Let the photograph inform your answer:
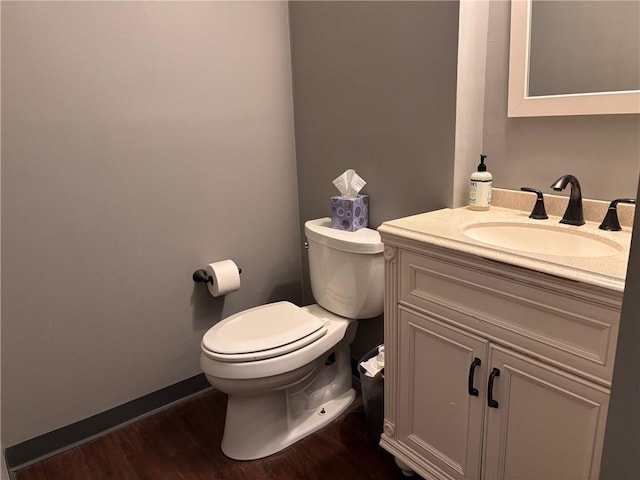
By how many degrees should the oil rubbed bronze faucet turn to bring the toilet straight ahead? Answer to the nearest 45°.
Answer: approximately 45° to its right

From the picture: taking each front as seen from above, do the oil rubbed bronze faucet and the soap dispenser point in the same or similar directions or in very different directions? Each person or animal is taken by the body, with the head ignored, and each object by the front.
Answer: same or similar directions

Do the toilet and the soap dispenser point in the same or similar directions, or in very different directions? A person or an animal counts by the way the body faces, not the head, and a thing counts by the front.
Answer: same or similar directions

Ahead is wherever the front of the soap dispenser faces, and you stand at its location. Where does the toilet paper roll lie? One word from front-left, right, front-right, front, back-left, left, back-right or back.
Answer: front-right

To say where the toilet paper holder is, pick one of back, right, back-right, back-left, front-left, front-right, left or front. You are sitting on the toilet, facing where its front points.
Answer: right

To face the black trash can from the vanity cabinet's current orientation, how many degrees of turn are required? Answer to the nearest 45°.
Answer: approximately 90° to its right

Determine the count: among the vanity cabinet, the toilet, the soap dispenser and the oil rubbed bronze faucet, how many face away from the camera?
0

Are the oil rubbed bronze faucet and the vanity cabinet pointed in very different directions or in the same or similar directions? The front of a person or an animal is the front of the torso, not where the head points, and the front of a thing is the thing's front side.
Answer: same or similar directions

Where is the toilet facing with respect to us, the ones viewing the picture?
facing the viewer and to the left of the viewer

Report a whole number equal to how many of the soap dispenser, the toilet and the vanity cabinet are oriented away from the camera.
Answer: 0

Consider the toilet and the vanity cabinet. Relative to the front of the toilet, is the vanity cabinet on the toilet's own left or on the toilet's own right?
on the toilet's own left

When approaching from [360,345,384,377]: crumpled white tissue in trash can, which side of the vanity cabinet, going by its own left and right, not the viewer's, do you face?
right

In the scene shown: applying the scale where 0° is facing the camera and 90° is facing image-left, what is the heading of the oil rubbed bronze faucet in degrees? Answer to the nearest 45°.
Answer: approximately 45°
